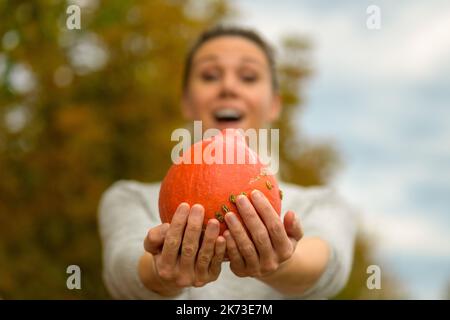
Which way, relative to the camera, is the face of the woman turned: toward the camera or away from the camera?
toward the camera

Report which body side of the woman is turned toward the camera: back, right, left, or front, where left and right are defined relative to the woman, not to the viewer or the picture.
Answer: front
